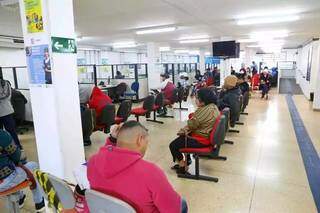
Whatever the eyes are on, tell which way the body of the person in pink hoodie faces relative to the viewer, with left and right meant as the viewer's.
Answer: facing away from the viewer and to the right of the viewer

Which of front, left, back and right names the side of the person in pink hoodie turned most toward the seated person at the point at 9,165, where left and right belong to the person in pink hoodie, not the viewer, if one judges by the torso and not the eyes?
left

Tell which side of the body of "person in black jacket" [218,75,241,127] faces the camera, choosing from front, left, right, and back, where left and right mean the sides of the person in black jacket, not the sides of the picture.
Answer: left

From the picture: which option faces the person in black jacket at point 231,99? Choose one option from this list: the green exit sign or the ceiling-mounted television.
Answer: the ceiling-mounted television

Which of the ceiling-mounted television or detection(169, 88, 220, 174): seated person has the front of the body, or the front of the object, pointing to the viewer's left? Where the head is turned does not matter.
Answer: the seated person

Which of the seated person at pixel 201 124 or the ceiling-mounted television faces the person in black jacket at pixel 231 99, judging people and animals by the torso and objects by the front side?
the ceiling-mounted television

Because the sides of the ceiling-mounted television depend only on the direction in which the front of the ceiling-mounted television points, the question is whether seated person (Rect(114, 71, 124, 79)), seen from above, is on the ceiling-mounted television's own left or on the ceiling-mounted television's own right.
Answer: on the ceiling-mounted television's own right

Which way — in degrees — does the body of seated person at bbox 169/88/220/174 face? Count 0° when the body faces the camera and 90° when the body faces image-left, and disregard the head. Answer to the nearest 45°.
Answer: approximately 90°

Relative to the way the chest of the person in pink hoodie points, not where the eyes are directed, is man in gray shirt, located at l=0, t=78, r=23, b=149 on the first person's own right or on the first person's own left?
on the first person's own left
